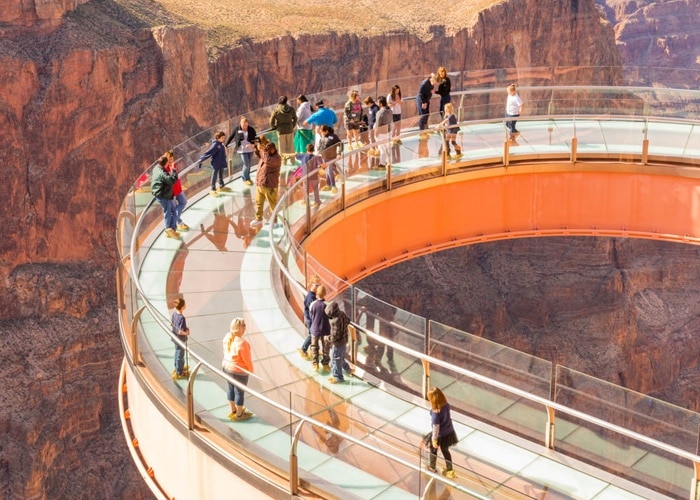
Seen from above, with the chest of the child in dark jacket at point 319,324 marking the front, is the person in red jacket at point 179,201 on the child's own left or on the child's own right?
on the child's own left

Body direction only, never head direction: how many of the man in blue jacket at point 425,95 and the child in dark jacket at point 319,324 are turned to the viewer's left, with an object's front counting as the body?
0

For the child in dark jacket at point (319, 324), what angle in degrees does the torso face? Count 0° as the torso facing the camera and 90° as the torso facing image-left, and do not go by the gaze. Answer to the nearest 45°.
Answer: approximately 225°

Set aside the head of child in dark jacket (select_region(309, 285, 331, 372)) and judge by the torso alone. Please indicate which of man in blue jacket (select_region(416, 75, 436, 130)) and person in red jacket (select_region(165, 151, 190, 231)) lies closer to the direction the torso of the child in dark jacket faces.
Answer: the man in blue jacket

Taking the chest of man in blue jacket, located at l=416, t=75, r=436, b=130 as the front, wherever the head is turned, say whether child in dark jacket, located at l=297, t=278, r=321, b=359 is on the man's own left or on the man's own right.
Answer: on the man's own right
